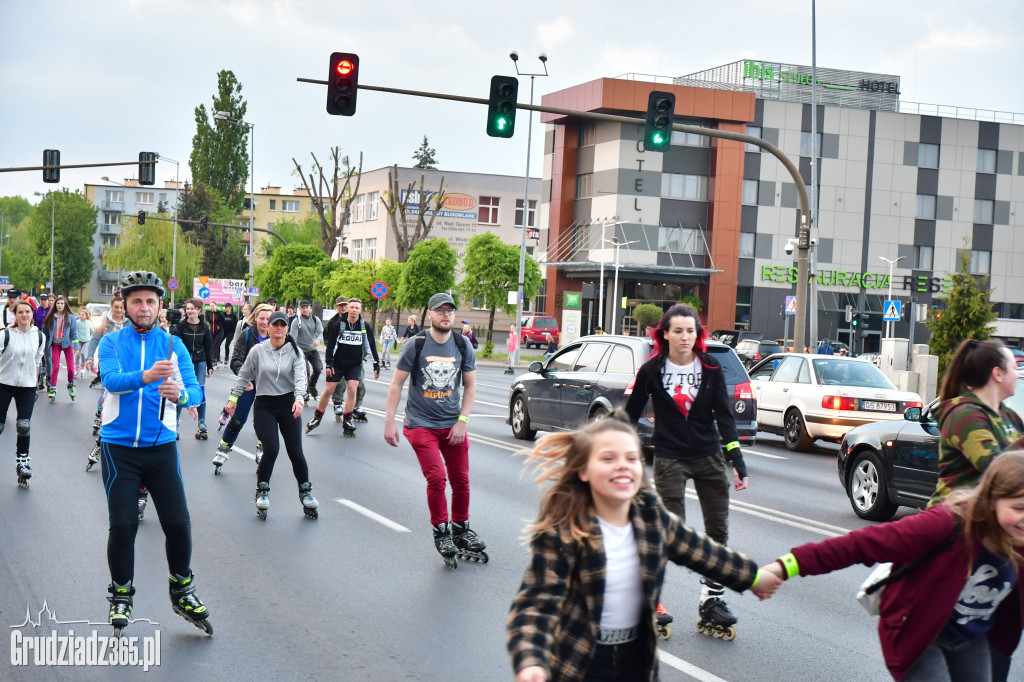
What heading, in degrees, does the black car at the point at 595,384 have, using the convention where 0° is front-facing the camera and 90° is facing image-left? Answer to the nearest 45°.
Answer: approximately 135°

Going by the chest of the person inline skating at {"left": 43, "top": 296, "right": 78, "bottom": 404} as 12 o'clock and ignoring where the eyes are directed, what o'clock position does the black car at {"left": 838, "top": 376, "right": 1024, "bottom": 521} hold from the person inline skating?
The black car is roughly at 11 o'clock from the person inline skating.

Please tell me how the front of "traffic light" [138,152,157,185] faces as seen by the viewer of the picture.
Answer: facing away from the viewer

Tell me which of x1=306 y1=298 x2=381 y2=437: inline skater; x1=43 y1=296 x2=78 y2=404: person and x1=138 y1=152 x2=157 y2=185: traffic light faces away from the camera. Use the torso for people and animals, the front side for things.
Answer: the traffic light

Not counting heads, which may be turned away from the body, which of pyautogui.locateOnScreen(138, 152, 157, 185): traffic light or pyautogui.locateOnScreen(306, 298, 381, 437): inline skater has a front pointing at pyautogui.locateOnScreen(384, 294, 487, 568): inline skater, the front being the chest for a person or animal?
pyautogui.locateOnScreen(306, 298, 381, 437): inline skater

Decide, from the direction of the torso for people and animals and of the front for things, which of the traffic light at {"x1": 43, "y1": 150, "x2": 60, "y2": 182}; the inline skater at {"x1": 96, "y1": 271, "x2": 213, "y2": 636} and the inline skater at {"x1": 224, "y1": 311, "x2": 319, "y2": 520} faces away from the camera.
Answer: the traffic light

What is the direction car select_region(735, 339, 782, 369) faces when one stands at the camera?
facing away from the viewer and to the left of the viewer

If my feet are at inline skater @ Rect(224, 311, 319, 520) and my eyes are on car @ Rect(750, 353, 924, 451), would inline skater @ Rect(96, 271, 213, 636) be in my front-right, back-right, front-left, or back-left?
back-right

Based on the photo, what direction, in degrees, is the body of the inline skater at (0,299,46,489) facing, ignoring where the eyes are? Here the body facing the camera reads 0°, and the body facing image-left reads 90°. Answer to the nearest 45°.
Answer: approximately 0°
